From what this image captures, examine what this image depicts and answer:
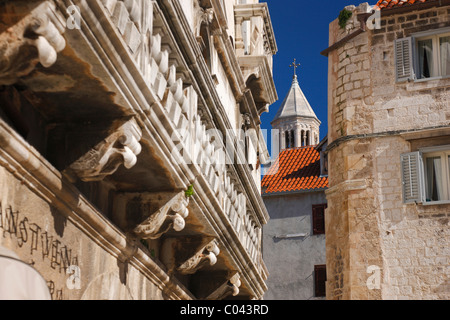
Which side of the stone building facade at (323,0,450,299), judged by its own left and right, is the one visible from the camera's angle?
front
